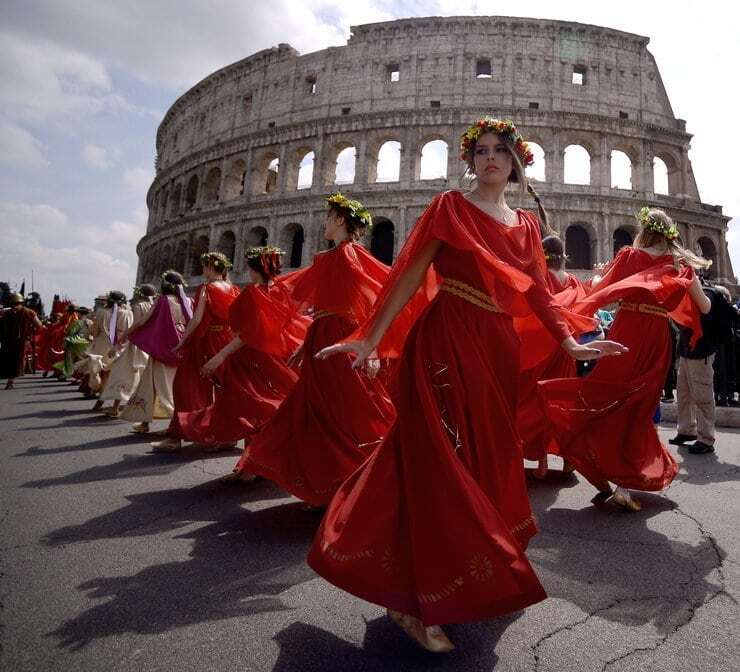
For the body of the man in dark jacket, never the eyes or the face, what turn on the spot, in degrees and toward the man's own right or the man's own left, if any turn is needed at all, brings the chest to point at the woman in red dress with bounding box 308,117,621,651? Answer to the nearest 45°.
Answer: approximately 90° to the man's own left

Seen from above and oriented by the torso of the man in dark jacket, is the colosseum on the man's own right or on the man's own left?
on the man's own right

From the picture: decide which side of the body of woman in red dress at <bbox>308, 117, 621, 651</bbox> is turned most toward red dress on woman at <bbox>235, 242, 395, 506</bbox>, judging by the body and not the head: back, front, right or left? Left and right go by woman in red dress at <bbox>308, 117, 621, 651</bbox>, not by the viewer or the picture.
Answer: back

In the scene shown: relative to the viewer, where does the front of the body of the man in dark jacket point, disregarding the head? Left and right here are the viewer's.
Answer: facing to the left of the viewer

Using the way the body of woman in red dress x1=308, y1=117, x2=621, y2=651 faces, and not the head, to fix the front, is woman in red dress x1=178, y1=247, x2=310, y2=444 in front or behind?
behind

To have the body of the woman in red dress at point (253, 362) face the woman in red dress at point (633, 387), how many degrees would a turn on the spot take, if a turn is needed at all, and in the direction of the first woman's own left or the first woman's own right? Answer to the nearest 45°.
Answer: approximately 180°

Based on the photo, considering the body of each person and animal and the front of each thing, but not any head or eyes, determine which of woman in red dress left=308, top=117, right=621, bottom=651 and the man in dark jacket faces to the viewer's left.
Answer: the man in dark jacket

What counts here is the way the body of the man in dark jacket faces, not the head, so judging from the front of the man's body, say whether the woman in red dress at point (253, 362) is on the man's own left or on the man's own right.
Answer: on the man's own left
